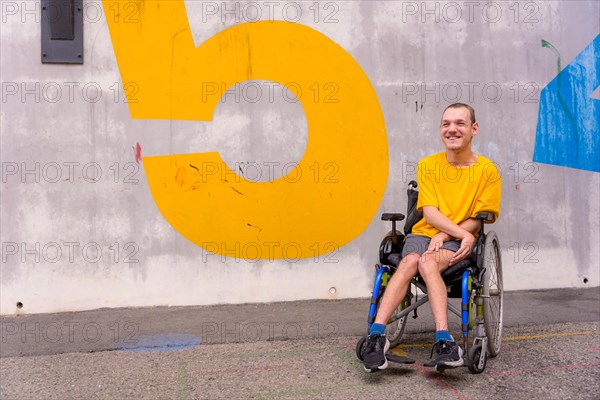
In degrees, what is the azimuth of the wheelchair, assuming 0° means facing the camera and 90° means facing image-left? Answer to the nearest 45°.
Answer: approximately 45°

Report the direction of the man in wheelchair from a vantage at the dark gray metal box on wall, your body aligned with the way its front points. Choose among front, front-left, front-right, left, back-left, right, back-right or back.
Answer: front-left

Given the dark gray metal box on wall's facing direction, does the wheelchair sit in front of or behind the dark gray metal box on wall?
in front

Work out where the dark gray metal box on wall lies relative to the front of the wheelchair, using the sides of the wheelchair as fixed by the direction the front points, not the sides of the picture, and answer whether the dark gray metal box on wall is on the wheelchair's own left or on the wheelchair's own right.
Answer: on the wheelchair's own right

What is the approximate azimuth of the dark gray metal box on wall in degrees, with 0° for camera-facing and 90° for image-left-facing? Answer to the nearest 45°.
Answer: approximately 0°

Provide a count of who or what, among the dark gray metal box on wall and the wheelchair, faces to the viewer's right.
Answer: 0

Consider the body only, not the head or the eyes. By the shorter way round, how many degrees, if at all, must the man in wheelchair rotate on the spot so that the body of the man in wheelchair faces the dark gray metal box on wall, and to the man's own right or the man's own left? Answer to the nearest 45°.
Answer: approximately 45° to the man's own right

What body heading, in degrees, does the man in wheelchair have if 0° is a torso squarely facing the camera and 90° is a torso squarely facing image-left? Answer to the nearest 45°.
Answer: approximately 45°

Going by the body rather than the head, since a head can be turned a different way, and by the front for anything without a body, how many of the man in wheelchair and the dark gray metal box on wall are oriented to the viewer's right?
0
